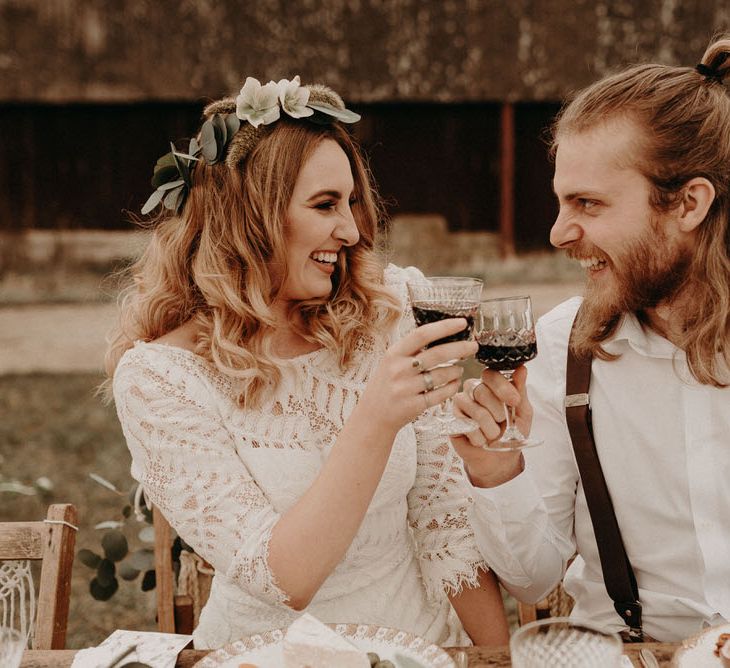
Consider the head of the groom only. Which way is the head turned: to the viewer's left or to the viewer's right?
to the viewer's left

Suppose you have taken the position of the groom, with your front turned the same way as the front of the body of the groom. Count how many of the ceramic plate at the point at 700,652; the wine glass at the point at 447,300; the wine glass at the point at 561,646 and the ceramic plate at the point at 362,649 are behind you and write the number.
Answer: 0

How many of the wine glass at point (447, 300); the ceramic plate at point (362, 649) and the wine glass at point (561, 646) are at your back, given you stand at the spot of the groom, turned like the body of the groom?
0

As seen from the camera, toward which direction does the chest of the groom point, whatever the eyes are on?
toward the camera

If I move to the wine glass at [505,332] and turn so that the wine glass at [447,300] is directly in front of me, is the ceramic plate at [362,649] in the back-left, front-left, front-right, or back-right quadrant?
front-left

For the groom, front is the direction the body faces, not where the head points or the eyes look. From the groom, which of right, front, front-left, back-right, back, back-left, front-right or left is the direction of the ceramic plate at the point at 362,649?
front-right

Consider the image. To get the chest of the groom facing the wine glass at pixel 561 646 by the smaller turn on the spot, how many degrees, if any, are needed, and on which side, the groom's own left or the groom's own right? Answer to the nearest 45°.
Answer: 0° — they already face it

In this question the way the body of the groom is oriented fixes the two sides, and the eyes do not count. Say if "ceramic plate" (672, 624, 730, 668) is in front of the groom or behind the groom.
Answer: in front

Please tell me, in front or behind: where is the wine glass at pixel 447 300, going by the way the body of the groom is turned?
in front

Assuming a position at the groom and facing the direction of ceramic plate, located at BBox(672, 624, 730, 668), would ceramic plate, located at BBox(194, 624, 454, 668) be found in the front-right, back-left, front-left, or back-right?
front-right
